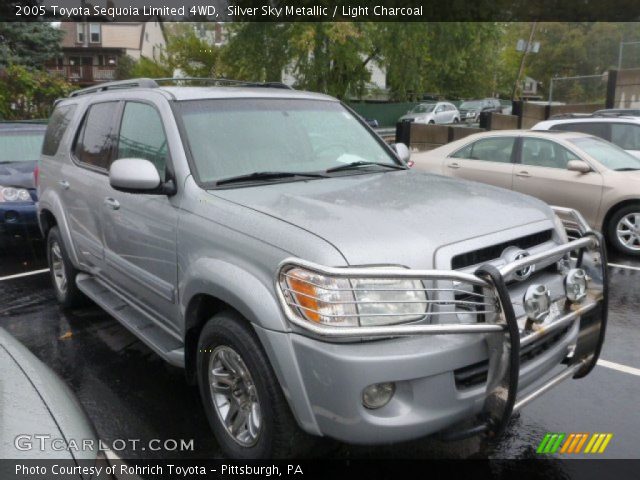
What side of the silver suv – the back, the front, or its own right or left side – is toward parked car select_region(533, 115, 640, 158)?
left

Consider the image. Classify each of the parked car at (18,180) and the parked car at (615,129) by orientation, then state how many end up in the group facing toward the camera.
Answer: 1

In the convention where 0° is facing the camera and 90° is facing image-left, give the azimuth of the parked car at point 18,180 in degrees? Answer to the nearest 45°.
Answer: approximately 0°

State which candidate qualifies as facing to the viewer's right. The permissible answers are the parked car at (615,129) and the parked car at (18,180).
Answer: the parked car at (615,129)

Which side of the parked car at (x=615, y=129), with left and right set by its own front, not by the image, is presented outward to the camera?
right

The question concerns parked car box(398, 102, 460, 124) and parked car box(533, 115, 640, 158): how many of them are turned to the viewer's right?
1

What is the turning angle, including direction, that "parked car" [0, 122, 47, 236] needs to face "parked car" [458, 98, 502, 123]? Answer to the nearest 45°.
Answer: approximately 135° to its left

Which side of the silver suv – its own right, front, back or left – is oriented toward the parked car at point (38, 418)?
right

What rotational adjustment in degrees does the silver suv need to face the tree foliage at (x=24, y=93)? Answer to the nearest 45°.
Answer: approximately 180°

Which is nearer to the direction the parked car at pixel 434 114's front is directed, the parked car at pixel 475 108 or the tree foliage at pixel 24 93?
the tree foliage

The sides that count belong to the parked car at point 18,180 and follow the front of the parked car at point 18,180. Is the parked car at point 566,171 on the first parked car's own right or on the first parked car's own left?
on the first parked car's own left

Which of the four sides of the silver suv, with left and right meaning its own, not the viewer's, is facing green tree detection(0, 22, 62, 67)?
back
